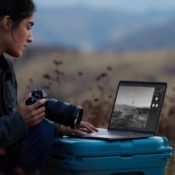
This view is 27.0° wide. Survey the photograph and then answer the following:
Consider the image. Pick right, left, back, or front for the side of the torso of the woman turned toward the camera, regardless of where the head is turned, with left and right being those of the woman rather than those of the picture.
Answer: right

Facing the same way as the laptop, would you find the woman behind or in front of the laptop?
in front

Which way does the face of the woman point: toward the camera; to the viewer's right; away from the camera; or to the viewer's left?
to the viewer's right

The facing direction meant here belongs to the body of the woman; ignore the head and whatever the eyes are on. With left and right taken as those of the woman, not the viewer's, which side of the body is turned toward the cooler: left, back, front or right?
front

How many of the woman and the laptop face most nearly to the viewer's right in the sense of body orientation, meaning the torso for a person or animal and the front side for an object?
1

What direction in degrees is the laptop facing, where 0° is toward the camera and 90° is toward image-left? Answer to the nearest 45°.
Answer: approximately 45°
